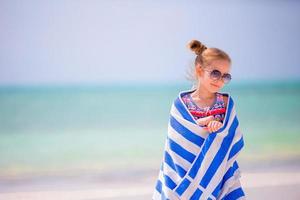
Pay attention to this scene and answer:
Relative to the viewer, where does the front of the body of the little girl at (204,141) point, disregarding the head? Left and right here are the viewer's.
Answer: facing the viewer and to the right of the viewer

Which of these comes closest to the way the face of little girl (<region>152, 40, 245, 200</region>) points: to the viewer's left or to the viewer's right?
to the viewer's right

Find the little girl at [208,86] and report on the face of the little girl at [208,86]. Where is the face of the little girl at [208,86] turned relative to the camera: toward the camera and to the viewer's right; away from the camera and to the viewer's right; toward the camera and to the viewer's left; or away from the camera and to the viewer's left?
toward the camera and to the viewer's right
